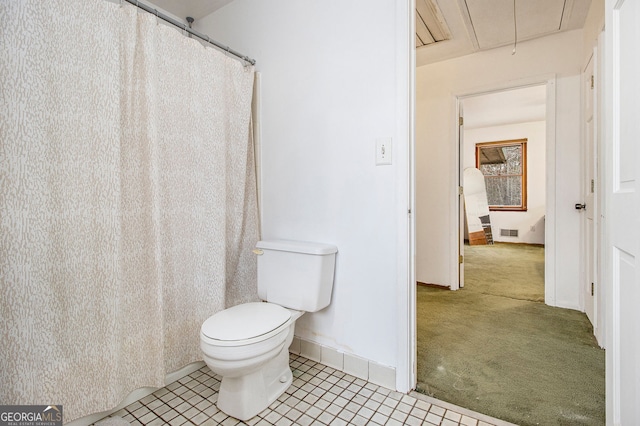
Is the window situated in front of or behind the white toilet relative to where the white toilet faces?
behind

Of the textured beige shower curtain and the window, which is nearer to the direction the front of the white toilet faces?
the textured beige shower curtain

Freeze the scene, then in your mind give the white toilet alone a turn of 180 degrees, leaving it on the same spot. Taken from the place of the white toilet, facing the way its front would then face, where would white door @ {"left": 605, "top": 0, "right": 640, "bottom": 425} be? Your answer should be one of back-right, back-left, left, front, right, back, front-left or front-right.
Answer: right

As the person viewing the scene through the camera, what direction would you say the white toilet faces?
facing the viewer and to the left of the viewer

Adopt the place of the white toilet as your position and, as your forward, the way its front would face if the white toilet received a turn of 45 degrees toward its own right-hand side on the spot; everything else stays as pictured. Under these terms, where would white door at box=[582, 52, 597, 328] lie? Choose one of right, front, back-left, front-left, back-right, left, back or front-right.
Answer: back
